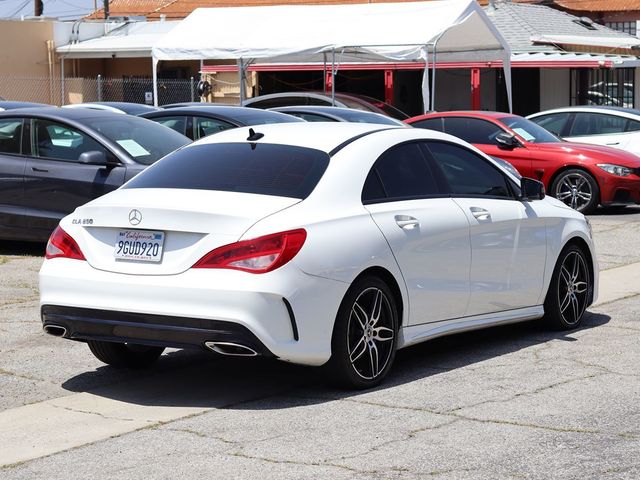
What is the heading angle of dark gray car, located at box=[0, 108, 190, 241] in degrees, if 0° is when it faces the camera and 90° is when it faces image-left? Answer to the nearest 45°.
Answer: approximately 315°

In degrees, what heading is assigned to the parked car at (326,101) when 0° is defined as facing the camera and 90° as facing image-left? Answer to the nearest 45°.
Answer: approximately 315°

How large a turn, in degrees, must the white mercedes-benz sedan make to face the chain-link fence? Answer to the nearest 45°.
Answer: approximately 45° to its left

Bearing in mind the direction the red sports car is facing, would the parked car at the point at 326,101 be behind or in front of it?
behind

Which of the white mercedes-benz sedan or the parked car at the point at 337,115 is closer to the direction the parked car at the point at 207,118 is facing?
the white mercedes-benz sedan

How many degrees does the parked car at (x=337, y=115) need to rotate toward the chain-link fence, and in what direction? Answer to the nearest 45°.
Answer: approximately 135° to its left

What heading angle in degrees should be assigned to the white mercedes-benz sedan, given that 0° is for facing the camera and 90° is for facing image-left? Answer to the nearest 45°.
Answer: approximately 225°

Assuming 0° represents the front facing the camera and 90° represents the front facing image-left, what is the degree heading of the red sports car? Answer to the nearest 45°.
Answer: approximately 315°

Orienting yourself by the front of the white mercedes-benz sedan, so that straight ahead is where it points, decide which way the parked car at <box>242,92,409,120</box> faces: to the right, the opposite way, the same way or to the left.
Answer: to the right
